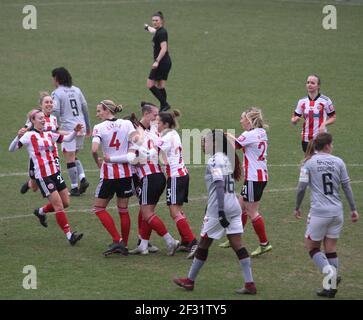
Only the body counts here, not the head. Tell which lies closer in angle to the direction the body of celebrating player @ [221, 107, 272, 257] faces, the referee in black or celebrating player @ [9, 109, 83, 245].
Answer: the celebrating player

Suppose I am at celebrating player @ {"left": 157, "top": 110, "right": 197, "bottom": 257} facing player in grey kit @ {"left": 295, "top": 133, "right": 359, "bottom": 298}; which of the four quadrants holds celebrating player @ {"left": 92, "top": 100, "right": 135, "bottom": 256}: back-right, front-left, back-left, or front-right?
back-right

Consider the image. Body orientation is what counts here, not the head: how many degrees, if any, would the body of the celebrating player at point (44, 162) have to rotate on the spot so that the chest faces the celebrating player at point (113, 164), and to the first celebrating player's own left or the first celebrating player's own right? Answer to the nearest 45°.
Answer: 0° — they already face them

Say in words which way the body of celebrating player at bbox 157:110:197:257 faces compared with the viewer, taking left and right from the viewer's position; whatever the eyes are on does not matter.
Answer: facing to the left of the viewer

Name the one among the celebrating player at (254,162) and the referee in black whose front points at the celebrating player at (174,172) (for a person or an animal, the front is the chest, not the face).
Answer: the celebrating player at (254,162)

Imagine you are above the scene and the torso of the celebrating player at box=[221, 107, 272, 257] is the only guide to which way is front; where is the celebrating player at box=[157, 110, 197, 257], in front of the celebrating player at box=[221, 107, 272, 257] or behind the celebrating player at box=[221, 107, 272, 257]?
in front

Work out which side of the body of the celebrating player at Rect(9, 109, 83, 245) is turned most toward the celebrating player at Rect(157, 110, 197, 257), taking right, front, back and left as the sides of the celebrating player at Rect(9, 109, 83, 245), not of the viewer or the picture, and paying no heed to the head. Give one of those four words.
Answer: front

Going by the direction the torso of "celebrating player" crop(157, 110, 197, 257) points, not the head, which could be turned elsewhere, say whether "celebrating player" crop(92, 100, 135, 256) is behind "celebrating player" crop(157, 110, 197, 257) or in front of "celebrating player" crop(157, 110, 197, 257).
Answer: in front

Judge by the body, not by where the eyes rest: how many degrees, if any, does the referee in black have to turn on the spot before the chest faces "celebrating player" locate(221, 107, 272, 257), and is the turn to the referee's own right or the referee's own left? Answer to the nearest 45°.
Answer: approximately 90° to the referee's own left
